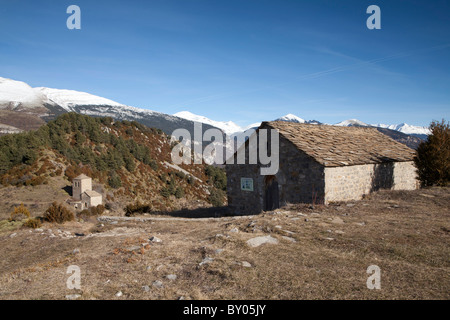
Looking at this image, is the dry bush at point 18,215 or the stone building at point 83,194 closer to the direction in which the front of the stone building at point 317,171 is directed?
the dry bush

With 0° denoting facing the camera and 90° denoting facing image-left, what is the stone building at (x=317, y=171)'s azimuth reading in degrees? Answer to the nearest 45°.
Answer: approximately 45°

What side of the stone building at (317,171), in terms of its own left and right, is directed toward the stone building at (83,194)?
right
